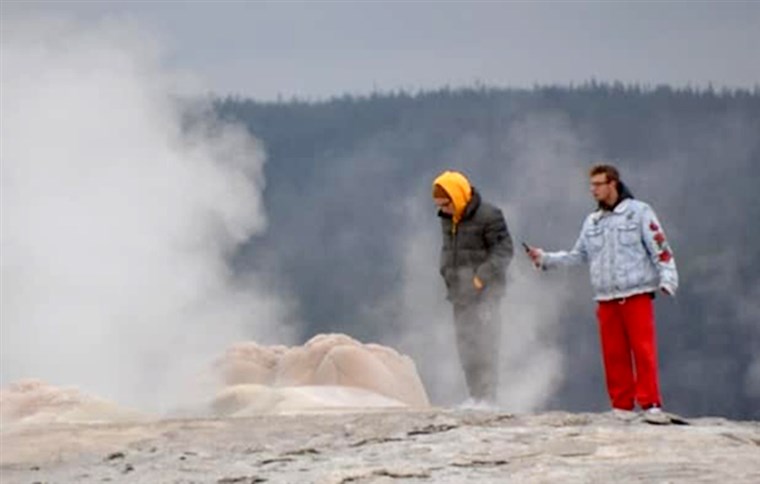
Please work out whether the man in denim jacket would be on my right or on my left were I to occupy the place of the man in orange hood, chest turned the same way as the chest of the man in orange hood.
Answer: on my left

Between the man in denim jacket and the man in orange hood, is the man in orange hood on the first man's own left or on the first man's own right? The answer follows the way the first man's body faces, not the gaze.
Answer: on the first man's own right

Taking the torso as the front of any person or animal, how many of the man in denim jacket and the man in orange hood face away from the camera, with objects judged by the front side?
0

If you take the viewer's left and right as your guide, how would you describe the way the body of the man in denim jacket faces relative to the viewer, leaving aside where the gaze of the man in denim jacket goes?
facing the viewer and to the left of the viewer

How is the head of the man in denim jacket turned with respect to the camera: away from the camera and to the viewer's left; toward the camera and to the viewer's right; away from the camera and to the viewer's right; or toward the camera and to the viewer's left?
toward the camera and to the viewer's left
